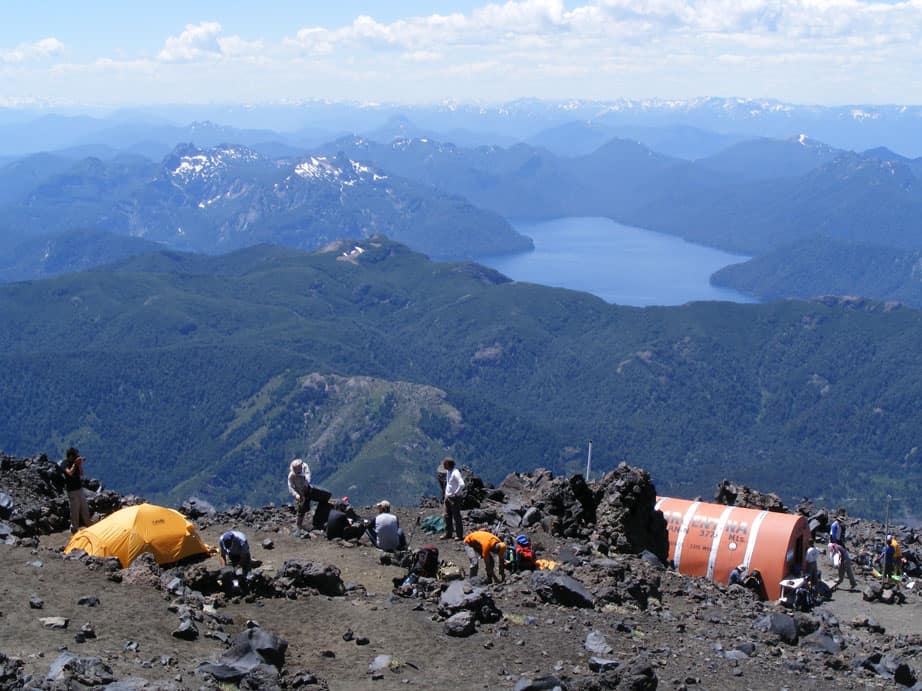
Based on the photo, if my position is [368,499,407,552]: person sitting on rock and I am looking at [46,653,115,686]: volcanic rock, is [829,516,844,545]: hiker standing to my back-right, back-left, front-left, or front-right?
back-left

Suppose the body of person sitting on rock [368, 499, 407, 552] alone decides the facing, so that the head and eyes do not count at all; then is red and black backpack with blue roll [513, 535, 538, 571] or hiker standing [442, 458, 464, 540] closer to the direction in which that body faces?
the hiker standing

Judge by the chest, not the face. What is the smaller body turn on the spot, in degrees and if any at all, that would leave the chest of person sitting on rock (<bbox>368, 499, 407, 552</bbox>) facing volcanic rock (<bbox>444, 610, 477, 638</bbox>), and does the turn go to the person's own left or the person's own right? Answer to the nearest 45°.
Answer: approximately 180°

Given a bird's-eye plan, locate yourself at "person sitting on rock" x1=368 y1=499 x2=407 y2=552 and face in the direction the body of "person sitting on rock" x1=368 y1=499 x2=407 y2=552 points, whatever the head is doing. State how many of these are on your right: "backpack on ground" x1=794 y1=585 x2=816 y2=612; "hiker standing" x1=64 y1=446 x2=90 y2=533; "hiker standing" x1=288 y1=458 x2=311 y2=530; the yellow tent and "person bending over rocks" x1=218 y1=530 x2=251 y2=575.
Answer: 1

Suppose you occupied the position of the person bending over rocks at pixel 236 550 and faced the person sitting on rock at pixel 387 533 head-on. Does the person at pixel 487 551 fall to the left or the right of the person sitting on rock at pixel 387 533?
right

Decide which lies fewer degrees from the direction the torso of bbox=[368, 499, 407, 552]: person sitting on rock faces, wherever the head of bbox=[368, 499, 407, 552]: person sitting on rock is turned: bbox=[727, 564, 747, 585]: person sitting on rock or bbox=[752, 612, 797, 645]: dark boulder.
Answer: the person sitting on rock

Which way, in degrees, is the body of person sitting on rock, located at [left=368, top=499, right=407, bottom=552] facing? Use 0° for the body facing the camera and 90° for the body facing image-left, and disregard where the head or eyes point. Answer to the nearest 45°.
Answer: approximately 180°

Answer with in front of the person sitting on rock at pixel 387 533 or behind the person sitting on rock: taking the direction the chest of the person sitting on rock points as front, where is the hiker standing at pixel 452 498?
in front

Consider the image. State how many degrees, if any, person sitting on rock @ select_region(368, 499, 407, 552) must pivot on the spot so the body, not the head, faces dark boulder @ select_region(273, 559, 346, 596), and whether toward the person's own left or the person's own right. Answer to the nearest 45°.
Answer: approximately 180°

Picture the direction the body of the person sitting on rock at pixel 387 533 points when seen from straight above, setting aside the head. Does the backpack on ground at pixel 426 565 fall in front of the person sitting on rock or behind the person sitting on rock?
behind

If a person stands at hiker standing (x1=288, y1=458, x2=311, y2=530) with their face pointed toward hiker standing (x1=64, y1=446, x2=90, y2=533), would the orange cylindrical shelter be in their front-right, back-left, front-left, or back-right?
back-left
